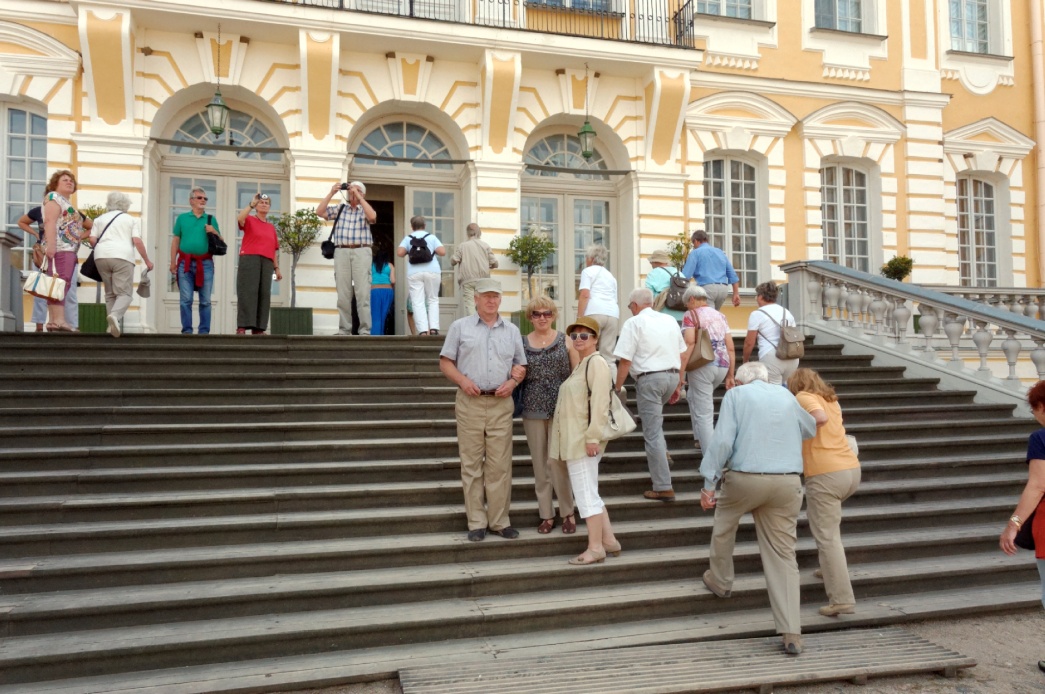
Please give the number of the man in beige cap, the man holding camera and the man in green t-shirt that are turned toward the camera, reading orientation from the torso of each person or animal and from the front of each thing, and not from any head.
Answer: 3

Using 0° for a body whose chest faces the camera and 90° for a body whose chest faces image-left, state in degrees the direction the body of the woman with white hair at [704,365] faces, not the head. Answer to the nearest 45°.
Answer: approximately 135°

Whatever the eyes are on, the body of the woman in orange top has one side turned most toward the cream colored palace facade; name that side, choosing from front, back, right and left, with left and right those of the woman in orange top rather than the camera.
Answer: front

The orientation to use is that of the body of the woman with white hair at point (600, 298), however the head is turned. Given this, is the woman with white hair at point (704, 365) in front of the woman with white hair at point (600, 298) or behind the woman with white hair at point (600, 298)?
behind

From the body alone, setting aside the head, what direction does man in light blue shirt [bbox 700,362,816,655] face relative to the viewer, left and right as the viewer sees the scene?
facing away from the viewer

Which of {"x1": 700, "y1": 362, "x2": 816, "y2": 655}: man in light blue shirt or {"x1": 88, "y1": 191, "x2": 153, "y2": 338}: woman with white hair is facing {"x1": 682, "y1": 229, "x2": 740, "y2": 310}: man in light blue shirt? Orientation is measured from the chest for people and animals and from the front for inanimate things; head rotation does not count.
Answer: {"x1": 700, "y1": 362, "x2": 816, "y2": 655}: man in light blue shirt

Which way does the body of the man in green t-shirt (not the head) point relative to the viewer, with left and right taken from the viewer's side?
facing the viewer

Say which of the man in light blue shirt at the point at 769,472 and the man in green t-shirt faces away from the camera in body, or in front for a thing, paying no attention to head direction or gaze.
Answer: the man in light blue shirt

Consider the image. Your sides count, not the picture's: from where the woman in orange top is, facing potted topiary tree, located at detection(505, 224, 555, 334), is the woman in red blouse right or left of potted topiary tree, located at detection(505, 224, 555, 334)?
left

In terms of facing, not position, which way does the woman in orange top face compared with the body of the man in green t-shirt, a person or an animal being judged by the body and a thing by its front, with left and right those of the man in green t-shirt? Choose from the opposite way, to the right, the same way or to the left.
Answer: the opposite way

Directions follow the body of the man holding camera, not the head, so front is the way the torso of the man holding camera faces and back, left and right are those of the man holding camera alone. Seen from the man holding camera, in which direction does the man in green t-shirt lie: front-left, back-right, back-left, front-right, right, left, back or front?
right

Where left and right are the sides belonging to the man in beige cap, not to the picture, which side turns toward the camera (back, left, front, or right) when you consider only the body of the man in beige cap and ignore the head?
front

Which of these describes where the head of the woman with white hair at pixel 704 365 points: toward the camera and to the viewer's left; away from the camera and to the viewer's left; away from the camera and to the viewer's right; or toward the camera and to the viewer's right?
away from the camera and to the viewer's left
